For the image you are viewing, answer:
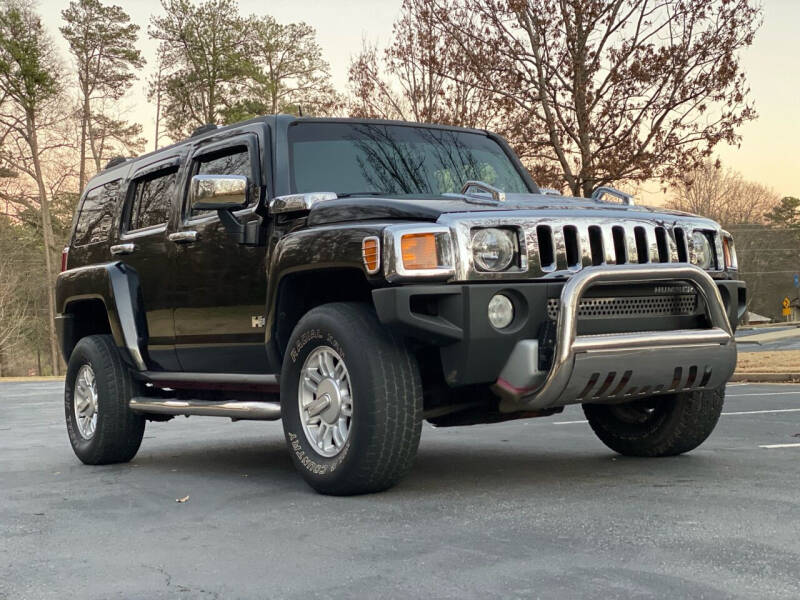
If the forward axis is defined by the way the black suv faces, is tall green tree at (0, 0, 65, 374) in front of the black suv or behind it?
behind

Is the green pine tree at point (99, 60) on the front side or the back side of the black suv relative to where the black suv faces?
on the back side

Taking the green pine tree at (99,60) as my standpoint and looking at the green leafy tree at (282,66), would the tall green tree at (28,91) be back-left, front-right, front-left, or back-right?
back-right

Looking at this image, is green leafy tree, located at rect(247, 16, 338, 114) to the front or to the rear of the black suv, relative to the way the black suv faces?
to the rear
